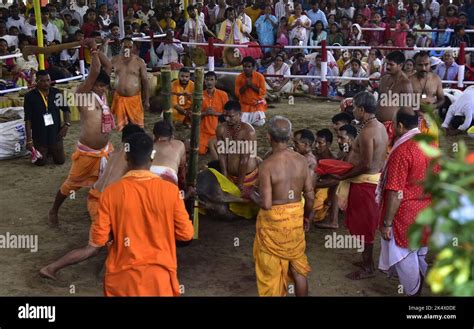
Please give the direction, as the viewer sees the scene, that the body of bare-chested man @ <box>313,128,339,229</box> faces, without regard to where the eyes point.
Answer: to the viewer's left

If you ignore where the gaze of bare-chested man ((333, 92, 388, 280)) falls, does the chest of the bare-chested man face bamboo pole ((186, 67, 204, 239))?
yes

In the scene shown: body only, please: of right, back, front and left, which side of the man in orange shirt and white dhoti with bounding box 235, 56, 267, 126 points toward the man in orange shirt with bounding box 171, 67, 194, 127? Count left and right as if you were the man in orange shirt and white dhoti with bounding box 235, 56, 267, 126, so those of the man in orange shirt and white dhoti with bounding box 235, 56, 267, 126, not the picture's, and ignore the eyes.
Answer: right

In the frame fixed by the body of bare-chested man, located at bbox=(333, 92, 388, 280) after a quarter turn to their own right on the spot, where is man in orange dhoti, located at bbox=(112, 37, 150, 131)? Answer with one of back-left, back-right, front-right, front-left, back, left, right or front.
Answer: front-left

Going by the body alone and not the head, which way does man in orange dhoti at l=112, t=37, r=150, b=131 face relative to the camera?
toward the camera

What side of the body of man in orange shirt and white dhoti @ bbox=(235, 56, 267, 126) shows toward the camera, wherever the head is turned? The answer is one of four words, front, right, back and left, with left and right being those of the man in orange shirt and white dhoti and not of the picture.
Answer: front

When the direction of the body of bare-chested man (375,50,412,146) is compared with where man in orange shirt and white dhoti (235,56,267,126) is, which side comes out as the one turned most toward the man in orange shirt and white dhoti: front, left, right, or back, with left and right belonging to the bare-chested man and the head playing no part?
right

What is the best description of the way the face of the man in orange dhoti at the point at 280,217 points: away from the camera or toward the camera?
away from the camera

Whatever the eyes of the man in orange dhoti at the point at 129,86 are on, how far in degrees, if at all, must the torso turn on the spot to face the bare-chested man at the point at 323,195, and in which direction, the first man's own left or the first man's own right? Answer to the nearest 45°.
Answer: approximately 45° to the first man's own left

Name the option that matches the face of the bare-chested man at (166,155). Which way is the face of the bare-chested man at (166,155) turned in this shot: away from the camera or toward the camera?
away from the camera
